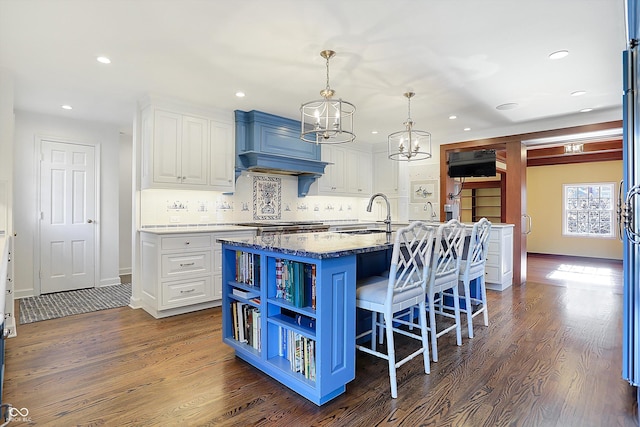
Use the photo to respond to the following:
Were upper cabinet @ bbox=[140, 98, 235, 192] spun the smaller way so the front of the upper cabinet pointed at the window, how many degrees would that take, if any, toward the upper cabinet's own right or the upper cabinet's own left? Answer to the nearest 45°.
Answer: approximately 45° to the upper cabinet's own left

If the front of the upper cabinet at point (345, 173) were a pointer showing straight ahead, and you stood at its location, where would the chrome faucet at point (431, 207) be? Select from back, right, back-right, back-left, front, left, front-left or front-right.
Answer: front-left

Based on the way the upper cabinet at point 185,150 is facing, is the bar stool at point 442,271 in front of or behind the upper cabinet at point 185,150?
in front

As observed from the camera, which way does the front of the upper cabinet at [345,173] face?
facing the viewer and to the right of the viewer

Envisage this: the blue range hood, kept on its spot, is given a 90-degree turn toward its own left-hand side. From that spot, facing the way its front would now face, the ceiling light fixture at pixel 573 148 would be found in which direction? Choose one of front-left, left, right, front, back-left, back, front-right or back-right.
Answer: front-right

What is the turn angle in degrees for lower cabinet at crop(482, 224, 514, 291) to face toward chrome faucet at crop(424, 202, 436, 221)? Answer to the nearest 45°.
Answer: approximately 90° to its right

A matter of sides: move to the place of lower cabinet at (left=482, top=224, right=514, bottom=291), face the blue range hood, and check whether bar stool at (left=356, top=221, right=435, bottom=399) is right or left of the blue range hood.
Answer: left

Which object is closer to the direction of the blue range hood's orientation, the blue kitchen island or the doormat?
the blue kitchen island

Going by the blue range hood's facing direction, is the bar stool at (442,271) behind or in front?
in front

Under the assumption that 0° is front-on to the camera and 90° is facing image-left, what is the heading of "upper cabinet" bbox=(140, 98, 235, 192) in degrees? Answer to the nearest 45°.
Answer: approximately 315°

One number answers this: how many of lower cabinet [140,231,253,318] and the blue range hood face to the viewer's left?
0
